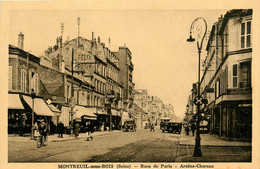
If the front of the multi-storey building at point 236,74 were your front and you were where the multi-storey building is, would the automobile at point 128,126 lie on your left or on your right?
on your right

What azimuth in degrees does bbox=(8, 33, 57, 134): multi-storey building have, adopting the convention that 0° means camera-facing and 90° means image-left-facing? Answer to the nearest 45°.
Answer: approximately 315°

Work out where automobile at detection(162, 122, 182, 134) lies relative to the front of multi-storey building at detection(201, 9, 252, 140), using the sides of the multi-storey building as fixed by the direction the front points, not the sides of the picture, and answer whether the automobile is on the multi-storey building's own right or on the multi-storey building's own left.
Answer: on the multi-storey building's own right

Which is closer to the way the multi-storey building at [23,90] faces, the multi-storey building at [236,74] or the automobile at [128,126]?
the multi-storey building

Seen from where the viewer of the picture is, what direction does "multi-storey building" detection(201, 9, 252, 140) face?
facing the viewer and to the left of the viewer

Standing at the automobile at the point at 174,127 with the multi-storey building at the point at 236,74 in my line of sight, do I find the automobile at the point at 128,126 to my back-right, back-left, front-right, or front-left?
back-right
